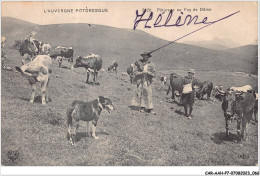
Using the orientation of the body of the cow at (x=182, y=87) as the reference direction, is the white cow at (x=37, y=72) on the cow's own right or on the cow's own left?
on the cow's own right

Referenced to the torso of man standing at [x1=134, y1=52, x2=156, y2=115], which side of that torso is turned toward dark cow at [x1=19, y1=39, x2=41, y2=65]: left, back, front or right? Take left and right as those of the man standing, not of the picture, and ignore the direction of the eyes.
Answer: right

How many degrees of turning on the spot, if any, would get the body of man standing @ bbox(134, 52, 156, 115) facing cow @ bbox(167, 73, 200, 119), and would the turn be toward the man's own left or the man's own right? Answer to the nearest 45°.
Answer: approximately 90° to the man's own left

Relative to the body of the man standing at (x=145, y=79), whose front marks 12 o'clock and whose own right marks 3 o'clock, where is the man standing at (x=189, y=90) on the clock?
the man standing at (x=189, y=90) is roughly at 9 o'clock from the man standing at (x=145, y=79).

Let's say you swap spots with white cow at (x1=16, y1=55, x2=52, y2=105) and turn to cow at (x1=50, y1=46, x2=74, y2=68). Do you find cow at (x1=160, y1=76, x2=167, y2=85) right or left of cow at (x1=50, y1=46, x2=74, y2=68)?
right

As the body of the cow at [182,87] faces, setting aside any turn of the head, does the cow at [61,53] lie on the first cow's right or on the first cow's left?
on the first cow's right

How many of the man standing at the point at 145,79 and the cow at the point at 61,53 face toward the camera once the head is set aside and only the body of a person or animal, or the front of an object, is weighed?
1

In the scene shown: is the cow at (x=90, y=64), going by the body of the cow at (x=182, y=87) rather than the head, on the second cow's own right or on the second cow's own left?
on the second cow's own right

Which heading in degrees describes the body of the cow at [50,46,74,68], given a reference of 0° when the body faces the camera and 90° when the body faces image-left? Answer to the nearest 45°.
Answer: approximately 90°
